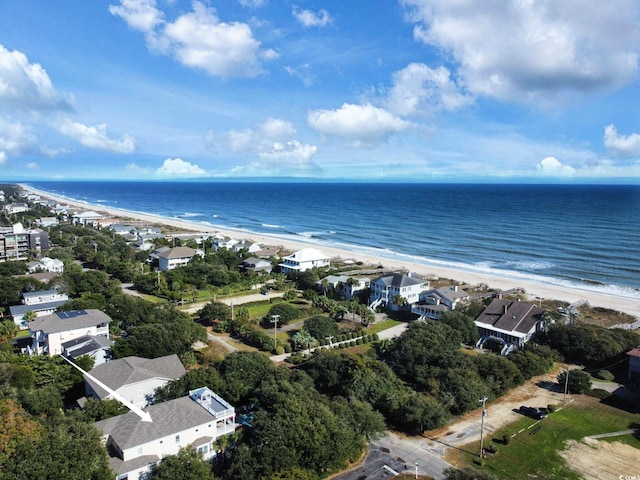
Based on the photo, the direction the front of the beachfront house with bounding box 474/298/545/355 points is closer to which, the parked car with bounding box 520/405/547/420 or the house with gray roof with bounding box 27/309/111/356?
the house with gray roof

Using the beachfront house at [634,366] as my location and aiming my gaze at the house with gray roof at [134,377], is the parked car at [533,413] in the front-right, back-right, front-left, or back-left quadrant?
front-left

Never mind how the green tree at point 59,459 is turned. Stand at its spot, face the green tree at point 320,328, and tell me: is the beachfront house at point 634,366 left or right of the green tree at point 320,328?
right

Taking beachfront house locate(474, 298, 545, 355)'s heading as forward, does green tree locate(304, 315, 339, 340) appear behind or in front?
in front

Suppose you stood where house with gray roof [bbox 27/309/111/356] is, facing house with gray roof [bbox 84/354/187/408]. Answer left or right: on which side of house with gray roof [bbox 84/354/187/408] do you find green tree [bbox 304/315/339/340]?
left
